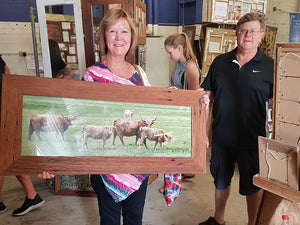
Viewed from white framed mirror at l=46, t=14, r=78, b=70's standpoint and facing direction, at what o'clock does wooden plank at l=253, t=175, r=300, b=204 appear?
The wooden plank is roughly at 11 o'clock from the white framed mirror.

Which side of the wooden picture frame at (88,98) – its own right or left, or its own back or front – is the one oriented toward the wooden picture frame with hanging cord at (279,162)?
left

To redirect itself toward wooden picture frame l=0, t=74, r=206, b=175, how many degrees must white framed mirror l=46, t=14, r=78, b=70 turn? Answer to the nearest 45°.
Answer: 0° — it already faces it

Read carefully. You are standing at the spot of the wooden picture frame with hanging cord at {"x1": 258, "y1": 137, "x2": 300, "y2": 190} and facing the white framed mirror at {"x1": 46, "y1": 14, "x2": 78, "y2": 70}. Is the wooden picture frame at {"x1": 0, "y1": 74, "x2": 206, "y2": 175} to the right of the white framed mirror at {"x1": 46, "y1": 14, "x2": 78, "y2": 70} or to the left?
left

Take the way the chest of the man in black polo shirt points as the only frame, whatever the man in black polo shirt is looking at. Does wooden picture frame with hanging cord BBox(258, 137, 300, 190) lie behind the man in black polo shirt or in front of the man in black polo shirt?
in front
